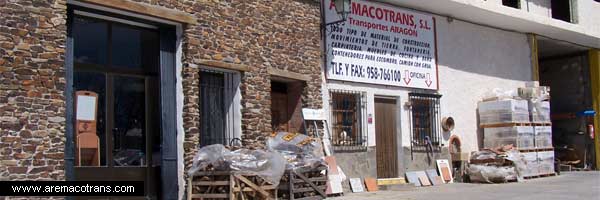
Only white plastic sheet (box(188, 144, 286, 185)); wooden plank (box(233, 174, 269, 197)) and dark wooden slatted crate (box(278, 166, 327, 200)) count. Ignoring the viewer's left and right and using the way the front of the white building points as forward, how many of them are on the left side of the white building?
0

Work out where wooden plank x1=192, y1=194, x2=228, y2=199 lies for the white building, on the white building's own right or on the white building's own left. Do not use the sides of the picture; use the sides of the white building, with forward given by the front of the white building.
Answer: on the white building's own right

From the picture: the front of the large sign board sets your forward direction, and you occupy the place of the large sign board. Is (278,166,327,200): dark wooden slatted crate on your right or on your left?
on your right

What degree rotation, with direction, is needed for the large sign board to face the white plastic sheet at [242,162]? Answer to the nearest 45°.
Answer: approximately 90° to its right

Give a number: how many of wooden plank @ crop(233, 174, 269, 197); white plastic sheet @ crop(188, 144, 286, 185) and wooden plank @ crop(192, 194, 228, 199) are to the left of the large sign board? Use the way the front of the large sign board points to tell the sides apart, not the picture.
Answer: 0

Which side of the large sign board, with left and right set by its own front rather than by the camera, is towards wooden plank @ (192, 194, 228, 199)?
right

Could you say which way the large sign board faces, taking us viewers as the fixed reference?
facing the viewer and to the right of the viewer

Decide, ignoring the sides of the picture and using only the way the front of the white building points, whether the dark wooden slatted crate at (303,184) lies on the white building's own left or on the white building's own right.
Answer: on the white building's own right

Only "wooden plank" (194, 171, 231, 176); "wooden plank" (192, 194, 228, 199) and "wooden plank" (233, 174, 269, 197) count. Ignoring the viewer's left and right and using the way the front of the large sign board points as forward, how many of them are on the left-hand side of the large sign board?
0
